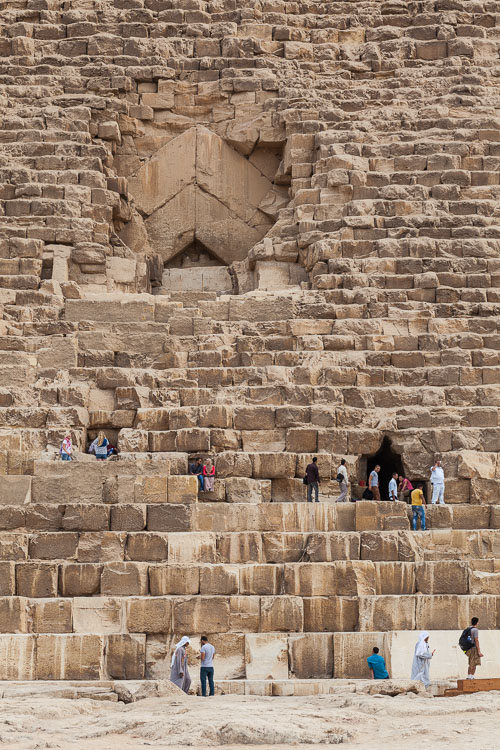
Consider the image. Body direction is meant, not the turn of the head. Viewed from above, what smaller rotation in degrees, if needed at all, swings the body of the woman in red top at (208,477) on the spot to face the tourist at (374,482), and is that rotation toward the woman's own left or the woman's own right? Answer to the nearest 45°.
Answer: approximately 90° to the woman's own left

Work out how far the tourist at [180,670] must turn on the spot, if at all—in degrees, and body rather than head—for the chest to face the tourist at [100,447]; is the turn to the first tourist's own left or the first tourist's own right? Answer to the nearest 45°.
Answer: approximately 90° to the first tourist's own left

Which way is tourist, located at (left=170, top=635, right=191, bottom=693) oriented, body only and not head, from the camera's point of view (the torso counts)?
to the viewer's right

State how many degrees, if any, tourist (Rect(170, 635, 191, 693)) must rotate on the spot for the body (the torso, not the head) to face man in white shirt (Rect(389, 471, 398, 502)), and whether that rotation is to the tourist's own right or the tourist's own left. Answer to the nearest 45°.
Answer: approximately 45° to the tourist's own left
